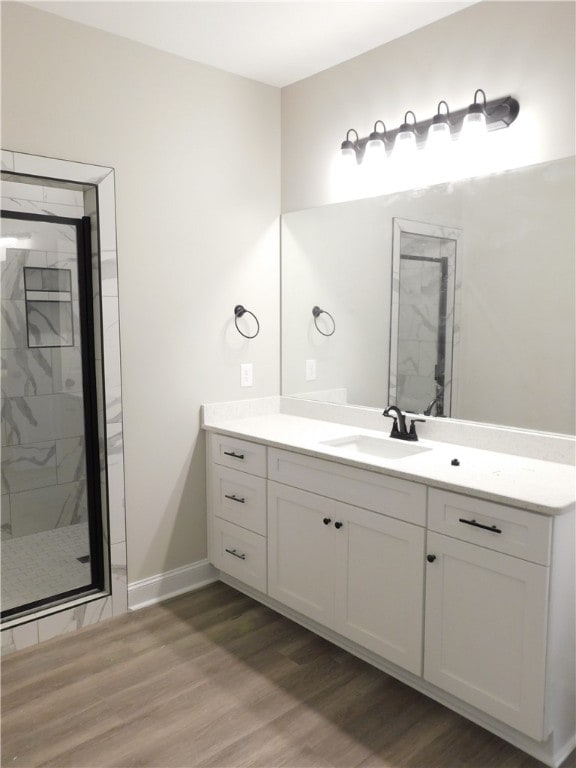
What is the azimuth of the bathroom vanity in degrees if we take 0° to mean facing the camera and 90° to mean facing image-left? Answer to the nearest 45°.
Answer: approximately 45°

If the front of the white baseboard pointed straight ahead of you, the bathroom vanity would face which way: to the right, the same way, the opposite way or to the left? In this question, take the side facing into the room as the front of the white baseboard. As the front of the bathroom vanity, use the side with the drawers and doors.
to the right

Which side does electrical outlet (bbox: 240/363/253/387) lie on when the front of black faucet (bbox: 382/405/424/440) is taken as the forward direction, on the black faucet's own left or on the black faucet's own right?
on the black faucet's own right

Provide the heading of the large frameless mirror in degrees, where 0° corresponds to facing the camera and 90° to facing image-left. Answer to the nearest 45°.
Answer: approximately 45°
